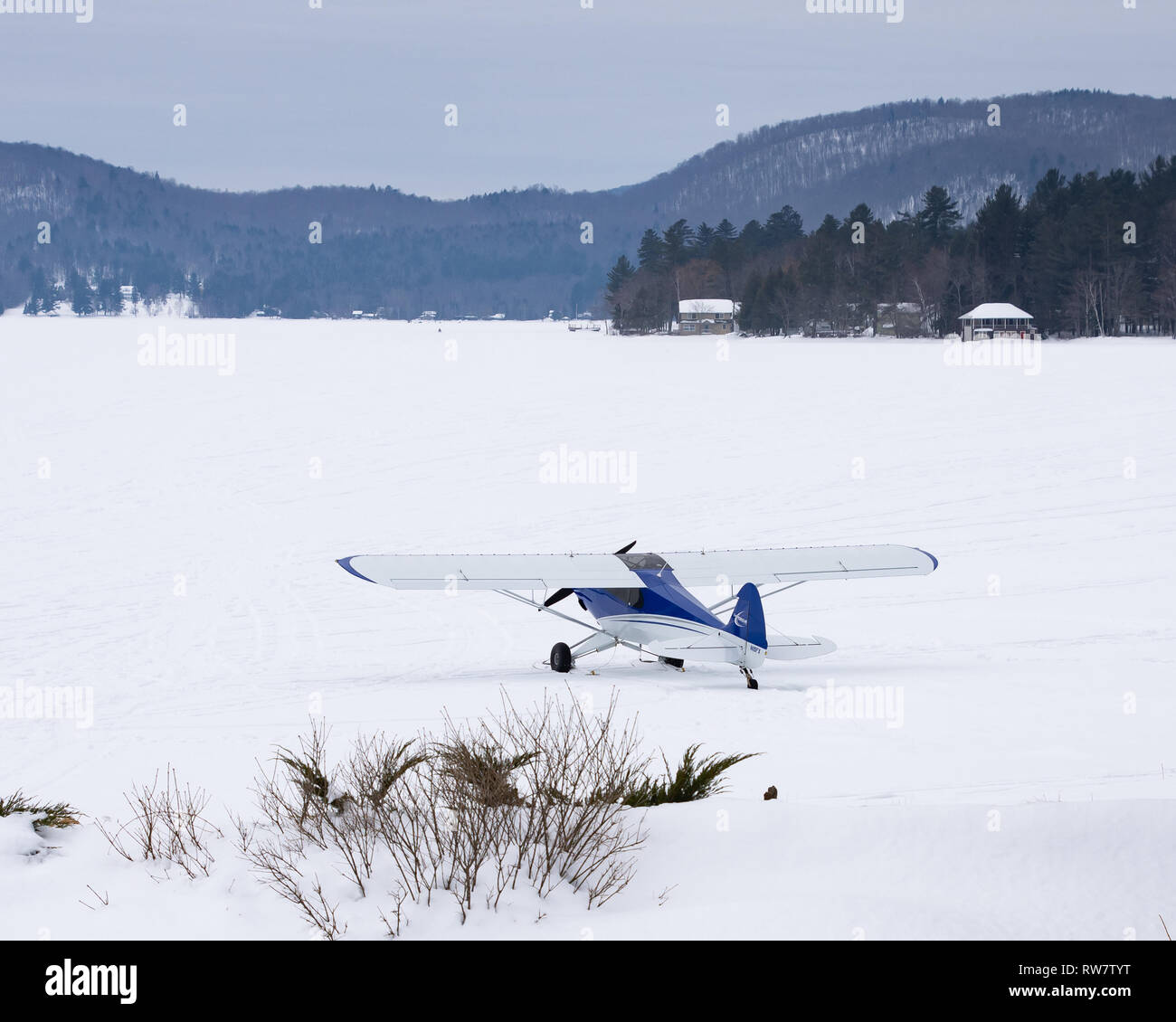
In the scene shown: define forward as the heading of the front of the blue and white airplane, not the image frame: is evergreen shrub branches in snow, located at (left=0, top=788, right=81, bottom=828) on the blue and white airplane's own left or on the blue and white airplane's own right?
on the blue and white airplane's own left

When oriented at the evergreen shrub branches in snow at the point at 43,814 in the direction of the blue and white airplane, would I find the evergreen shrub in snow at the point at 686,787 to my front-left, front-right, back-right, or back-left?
front-right

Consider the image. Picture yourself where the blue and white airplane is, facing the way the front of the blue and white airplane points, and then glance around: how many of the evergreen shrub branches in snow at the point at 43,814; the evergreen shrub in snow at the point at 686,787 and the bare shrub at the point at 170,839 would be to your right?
0

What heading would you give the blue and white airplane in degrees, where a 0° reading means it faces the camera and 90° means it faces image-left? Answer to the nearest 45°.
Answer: approximately 135°

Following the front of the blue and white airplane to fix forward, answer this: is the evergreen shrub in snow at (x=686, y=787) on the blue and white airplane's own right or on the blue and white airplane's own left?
on the blue and white airplane's own left

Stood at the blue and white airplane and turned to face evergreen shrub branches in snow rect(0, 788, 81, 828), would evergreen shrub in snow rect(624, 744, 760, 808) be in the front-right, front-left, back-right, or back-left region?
front-left

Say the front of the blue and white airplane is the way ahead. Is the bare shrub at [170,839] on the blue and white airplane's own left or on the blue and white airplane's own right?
on the blue and white airplane's own left

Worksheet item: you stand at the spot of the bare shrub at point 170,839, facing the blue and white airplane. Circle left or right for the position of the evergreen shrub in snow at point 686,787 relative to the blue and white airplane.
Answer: right
